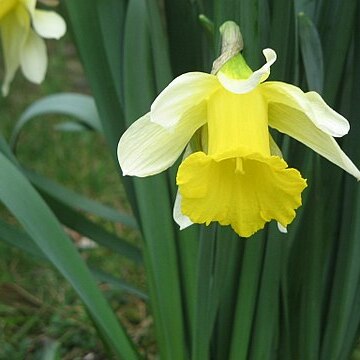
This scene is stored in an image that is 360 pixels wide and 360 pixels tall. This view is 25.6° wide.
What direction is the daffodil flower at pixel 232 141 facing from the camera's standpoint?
toward the camera
